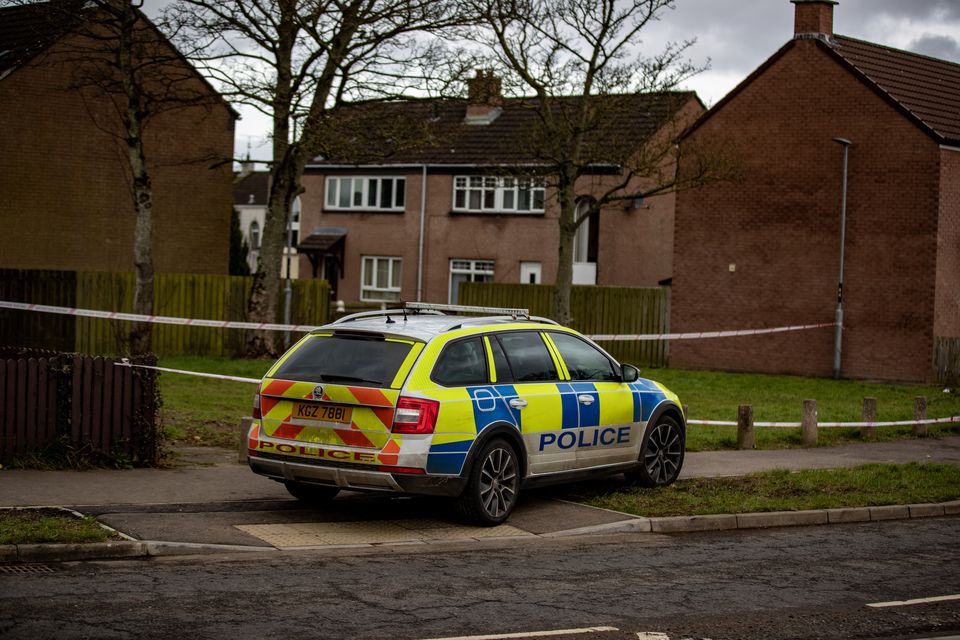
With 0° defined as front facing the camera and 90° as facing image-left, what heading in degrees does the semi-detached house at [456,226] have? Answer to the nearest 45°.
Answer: approximately 0°

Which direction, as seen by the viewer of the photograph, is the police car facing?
facing away from the viewer and to the right of the viewer

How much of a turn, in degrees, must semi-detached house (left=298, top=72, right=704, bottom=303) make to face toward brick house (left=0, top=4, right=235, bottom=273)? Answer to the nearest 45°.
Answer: approximately 45° to its right

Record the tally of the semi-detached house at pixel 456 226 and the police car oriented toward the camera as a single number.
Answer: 1

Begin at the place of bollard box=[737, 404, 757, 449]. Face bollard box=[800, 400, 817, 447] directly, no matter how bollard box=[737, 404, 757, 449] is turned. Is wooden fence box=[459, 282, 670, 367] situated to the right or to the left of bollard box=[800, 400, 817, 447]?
left

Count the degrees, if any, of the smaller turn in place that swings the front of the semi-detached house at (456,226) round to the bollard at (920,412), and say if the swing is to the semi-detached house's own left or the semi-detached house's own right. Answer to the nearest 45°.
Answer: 0° — it already faces it

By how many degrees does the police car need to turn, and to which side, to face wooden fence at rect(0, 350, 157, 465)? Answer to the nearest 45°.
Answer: approximately 90° to its left

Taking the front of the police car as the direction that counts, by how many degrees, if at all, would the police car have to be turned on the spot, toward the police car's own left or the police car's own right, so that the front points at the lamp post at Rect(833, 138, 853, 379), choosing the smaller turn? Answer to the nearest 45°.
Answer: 0° — it already faces it

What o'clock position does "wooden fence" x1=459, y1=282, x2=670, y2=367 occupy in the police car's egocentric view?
The wooden fence is roughly at 11 o'clock from the police car.

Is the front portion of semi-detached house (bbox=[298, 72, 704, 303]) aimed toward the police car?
yes

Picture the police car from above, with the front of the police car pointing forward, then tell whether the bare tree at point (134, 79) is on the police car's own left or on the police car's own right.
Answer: on the police car's own left

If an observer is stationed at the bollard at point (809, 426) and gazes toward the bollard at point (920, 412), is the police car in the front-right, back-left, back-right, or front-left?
back-right

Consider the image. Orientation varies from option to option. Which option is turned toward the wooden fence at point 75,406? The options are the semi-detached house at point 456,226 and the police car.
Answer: the semi-detached house

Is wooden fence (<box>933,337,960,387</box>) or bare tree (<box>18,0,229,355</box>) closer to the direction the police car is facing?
the wooden fence
